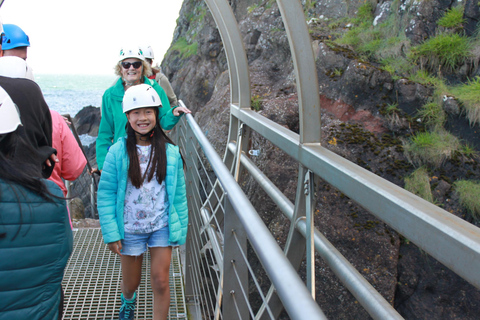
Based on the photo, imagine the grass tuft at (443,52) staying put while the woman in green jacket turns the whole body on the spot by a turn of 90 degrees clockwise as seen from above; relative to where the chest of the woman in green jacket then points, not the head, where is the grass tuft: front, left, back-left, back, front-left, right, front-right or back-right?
back

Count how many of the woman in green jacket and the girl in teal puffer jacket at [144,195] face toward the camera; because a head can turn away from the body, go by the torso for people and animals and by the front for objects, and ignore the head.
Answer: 2

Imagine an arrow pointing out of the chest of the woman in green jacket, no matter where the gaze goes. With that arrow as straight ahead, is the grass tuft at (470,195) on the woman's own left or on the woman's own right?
on the woman's own left

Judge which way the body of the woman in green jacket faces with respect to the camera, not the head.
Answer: toward the camera

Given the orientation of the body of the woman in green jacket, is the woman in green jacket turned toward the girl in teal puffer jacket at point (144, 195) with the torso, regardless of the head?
yes

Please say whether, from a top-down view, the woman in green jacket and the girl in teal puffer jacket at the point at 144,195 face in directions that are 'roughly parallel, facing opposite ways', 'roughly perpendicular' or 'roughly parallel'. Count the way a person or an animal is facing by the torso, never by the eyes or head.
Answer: roughly parallel

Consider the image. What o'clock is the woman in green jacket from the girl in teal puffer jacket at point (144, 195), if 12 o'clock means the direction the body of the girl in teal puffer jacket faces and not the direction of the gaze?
The woman in green jacket is roughly at 6 o'clock from the girl in teal puffer jacket.

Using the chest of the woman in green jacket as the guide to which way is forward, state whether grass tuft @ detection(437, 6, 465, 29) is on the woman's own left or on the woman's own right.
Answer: on the woman's own left

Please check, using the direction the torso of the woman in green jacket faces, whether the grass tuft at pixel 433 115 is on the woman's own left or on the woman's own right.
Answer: on the woman's own left

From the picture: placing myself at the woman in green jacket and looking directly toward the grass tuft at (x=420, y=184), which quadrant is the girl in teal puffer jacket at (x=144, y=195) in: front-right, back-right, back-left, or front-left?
front-right

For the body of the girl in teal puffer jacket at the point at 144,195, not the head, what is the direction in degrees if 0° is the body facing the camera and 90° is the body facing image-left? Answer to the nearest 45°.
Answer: approximately 0°

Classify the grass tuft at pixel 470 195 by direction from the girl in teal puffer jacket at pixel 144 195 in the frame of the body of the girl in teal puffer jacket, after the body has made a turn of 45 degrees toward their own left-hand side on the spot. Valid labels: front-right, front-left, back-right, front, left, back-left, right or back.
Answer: front-left

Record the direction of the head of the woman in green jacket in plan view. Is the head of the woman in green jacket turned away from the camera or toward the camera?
toward the camera

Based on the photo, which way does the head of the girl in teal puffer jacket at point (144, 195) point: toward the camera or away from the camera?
toward the camera
